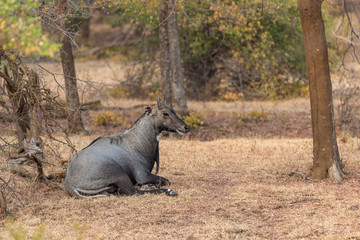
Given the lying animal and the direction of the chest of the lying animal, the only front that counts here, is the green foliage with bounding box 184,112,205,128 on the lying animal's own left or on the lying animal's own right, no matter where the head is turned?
on the lying animal's own left

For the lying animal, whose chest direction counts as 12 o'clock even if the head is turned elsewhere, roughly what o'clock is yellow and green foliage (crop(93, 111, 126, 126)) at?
The yellow and green foliage is roughly at 9 o'clock from the lying animal.

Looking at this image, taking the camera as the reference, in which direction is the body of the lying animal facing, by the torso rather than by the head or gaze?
to the viewer's right
